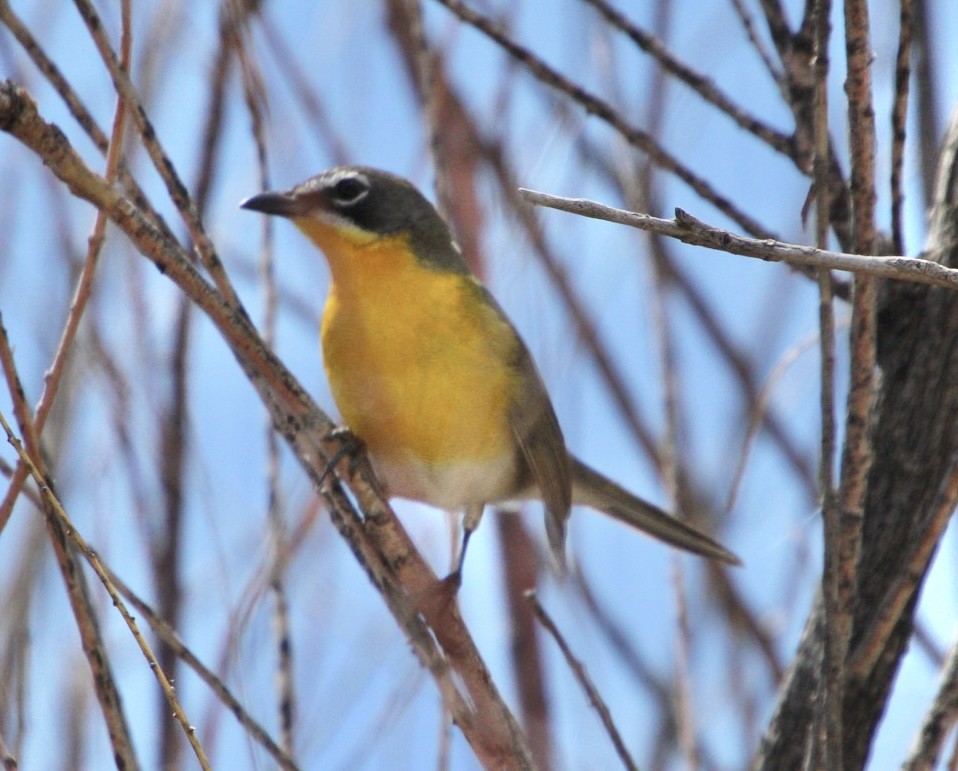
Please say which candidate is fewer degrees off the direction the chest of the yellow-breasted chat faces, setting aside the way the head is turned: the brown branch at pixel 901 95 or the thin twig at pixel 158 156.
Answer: the thin twig

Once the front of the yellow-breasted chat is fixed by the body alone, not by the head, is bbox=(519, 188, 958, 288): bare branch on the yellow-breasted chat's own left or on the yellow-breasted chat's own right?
on the yellow-breasted chat's own left

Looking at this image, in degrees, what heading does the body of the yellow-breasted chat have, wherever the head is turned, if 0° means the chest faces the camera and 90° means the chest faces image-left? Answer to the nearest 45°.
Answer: approximately 45°

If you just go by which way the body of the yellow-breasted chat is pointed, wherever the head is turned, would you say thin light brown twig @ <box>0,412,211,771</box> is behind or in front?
in front
